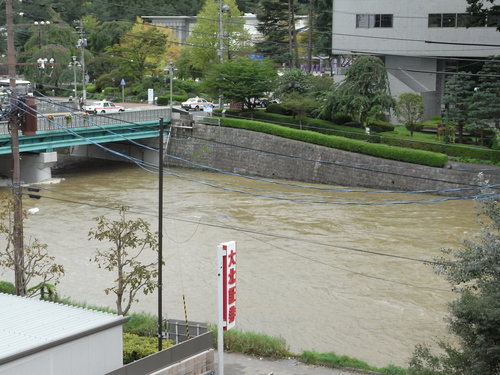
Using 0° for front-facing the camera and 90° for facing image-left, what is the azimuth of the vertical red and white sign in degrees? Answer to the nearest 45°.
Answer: approximately 315°

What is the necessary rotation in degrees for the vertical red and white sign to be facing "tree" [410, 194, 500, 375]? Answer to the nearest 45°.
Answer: approximately 45° to its left

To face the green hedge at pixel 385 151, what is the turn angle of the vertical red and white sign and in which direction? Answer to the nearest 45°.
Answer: approximately 135° to its left

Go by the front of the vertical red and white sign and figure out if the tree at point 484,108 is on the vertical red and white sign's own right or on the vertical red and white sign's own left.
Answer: on the vertical red and white sign's own left

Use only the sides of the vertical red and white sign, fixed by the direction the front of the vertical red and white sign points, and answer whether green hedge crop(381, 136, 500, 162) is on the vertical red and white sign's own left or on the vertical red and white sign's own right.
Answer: on the vertical red and white sign's own left
